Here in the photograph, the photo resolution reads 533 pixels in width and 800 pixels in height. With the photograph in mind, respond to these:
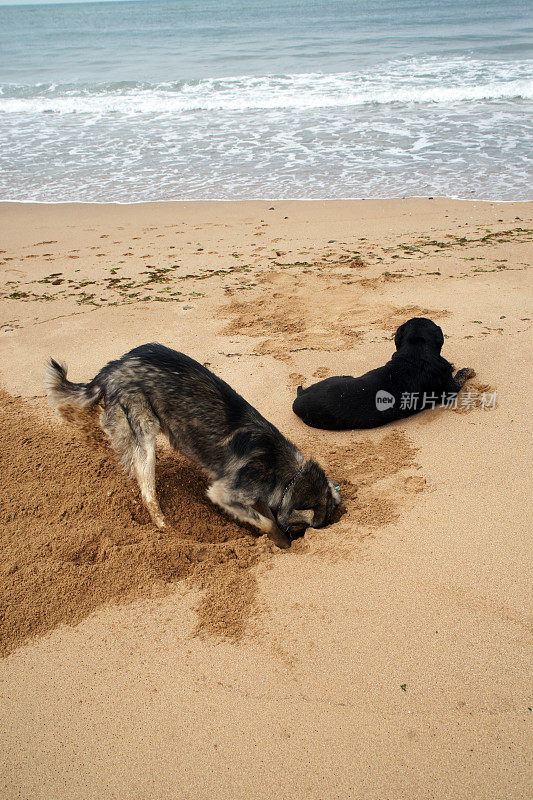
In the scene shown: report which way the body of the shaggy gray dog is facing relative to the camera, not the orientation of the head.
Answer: to the viewer's right

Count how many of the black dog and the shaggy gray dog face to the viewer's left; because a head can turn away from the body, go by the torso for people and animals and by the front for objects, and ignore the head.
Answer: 0

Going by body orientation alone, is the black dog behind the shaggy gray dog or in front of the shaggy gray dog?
in front

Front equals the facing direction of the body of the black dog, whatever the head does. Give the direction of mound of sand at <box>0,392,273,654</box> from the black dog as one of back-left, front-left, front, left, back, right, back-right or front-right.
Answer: back

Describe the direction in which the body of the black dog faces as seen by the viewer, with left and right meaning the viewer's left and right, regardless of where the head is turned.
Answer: facing away from the viewer and to the right of the viewer

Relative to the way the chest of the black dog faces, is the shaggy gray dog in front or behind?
behind
